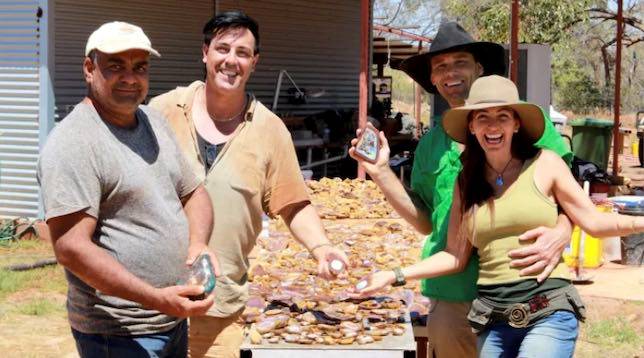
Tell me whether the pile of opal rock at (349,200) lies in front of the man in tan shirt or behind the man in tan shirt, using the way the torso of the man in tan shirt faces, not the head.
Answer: behind

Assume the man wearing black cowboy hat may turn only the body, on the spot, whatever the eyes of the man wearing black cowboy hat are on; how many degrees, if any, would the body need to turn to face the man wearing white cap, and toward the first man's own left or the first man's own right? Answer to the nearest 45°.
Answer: approximately 45° to the first man's own right

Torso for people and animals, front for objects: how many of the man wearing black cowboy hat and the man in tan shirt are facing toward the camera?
2

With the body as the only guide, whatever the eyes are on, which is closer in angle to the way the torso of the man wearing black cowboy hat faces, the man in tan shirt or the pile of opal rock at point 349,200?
the man in tan shirt

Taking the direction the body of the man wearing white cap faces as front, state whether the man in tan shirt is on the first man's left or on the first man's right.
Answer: on the first man's left

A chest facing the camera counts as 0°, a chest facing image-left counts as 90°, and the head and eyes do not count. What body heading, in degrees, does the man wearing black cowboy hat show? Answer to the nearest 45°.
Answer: approximately 0°

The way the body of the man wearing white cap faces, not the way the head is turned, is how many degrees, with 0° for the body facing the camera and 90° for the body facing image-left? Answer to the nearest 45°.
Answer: approximately 315°

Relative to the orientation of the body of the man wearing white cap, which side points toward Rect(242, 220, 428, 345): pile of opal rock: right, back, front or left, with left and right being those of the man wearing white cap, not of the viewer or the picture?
left

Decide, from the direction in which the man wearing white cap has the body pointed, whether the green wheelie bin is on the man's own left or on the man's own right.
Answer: on the man's own left

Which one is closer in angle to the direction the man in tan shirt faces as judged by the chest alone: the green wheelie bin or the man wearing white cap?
the man wearing white cap
